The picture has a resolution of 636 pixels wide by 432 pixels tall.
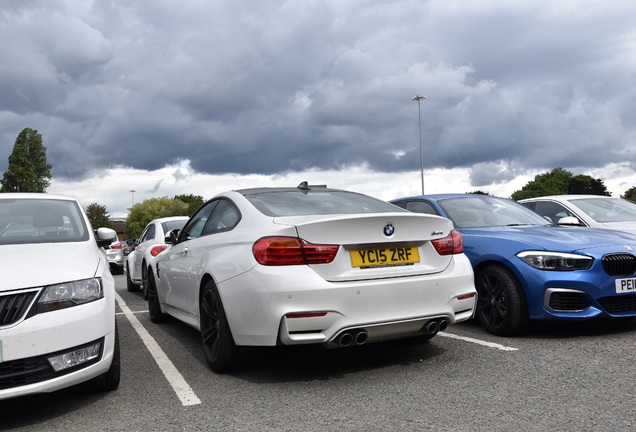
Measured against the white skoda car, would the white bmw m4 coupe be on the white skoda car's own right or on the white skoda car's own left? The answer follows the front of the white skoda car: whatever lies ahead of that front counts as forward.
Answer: on the white skoda car's own left

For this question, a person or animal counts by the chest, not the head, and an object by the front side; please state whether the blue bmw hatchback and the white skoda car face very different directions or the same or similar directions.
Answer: same or similar directions

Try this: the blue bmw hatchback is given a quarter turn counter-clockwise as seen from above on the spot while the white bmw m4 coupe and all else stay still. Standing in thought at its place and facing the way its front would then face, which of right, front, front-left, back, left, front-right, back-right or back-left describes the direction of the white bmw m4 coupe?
back

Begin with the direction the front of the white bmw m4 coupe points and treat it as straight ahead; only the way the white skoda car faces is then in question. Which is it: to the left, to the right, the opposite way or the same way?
the opposite way

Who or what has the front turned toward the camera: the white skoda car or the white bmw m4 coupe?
the white skoda car

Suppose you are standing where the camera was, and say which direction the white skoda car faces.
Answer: facing the viewer

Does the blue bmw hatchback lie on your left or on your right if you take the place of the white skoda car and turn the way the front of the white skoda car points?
on your left

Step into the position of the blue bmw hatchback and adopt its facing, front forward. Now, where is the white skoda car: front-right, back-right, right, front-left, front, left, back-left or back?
right

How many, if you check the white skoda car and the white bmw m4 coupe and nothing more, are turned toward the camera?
1

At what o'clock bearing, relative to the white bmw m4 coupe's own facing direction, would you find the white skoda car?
The white skoda car is roughly at 10 o'clock from the white bmw m4 coupe.

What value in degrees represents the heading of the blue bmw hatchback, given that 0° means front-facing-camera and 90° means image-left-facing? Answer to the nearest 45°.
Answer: approximately 315°

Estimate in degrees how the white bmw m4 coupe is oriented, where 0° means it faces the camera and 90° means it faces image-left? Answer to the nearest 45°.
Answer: approximately 135°
